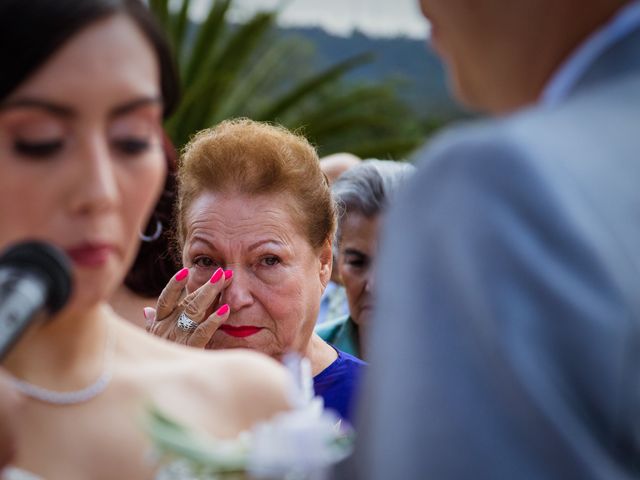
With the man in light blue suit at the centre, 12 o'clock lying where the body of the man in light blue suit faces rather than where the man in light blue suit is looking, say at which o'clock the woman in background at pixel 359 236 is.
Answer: The woman in background is roughly at 1 o'clock from the man in light blue suit.

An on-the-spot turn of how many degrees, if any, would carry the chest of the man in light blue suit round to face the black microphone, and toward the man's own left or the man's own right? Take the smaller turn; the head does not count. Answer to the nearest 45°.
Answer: approximately 45° to the man's own left

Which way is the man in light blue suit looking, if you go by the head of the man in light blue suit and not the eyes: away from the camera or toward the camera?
away from the camera

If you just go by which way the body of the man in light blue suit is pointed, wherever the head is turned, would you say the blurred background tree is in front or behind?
in front

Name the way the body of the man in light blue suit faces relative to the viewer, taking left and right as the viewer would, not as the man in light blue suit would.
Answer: facing away from the viewer and to the left of the viewer
